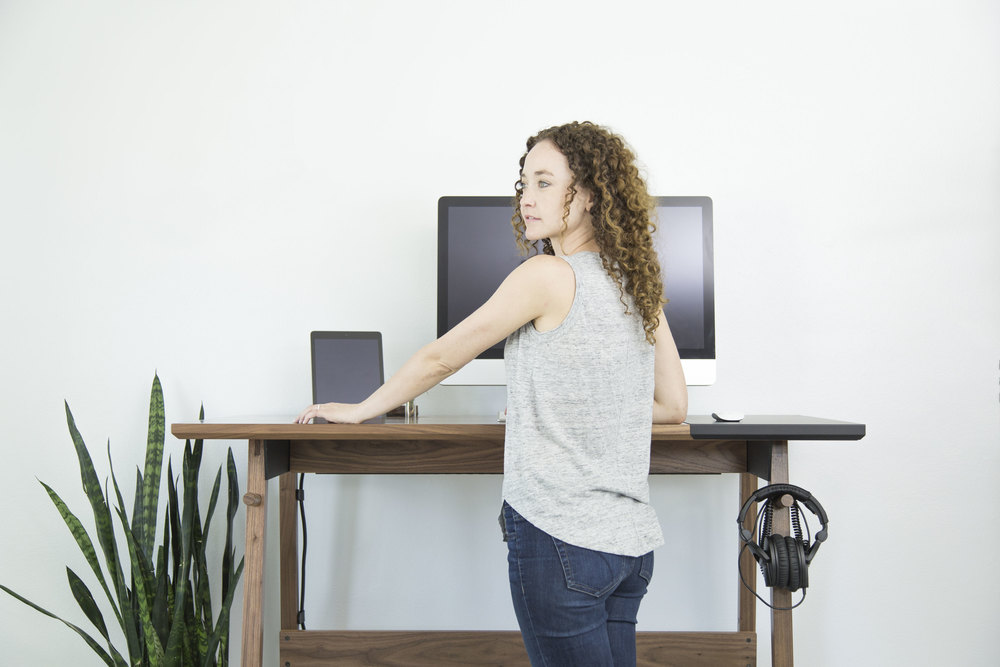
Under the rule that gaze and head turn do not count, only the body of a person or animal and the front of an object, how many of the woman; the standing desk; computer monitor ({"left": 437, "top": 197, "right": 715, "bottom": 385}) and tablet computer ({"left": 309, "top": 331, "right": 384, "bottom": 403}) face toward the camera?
3

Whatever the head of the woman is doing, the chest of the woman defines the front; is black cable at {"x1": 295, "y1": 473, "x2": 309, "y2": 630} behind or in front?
in front

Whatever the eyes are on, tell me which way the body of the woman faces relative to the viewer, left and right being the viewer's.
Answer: facing away from the viewer and to the left of the viewer

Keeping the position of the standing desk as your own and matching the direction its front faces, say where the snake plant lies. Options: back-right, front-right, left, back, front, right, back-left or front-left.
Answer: right

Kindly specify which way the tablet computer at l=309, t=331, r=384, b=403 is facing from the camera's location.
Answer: facing the viewer

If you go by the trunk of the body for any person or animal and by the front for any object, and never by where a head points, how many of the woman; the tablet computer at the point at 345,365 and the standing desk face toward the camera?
2
